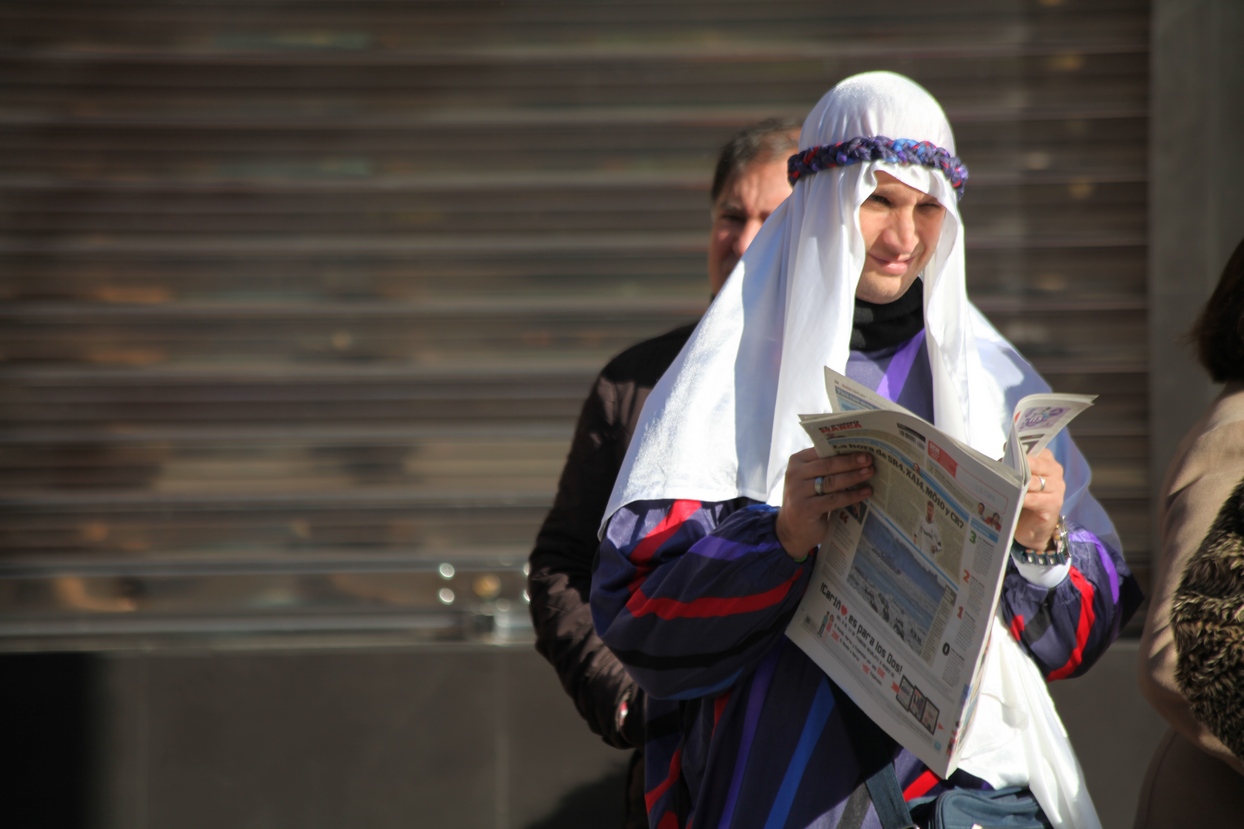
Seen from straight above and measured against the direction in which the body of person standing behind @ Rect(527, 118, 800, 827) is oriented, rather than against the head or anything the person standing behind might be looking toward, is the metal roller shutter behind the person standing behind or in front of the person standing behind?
behind

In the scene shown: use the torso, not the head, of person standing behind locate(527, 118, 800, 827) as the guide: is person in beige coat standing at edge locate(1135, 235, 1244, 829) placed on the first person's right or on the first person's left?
on the first person's left

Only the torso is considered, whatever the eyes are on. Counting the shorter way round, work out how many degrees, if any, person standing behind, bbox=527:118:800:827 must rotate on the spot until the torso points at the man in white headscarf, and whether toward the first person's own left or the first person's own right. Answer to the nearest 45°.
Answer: approximately 45° to the first person's own left

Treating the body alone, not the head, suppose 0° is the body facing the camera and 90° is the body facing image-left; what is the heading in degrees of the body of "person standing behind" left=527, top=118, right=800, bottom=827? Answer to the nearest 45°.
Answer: approximately 0°

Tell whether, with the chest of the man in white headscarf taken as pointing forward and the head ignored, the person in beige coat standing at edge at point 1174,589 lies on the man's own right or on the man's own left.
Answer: on the man's own left

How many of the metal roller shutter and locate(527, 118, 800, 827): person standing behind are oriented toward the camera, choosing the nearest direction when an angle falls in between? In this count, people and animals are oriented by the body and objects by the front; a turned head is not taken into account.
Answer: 2

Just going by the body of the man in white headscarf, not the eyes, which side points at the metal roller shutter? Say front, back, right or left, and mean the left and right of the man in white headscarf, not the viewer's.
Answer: back

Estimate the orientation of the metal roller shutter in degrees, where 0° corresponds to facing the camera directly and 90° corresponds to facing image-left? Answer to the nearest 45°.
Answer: approximately 0°

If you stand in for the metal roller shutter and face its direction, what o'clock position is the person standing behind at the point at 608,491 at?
The person standing behind is roughly at 11 o'clock from the metal roller shutter.
